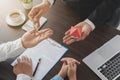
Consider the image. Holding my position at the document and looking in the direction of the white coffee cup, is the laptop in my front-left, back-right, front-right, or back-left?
back-right

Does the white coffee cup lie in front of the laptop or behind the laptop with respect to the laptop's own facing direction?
in front

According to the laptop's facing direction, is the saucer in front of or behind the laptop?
in front

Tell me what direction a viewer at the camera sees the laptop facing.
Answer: facing away from the viewer and to the left of the viewer
